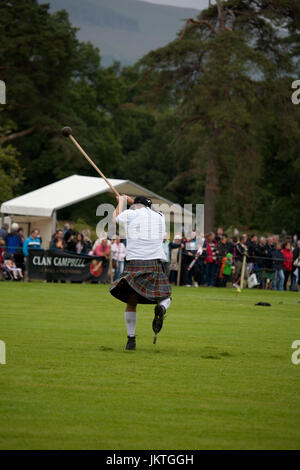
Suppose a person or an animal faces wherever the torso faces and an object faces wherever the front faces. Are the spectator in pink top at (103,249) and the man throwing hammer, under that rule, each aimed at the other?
yes

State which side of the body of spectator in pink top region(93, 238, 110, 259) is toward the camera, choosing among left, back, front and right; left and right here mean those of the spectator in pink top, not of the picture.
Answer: front

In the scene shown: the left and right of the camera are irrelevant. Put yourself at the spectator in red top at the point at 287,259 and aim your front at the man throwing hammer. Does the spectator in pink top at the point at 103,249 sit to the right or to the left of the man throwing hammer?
right

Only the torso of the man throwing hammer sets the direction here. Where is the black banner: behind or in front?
in front

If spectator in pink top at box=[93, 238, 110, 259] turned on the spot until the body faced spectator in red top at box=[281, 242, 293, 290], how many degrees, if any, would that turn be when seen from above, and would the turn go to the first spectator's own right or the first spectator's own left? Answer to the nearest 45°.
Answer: approximately 90° to the first spectator's own left

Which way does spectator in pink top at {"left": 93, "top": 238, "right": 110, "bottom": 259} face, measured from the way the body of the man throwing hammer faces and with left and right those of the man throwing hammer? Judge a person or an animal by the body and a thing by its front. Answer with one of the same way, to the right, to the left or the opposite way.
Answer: the opposite way

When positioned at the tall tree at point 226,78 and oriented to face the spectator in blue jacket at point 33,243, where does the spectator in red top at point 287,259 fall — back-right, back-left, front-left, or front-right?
front-left

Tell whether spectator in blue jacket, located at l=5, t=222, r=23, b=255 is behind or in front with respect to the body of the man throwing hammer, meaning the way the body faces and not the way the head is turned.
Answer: in front

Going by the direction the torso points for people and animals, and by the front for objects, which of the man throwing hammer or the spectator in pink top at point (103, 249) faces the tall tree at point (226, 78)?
the man throwing hammer

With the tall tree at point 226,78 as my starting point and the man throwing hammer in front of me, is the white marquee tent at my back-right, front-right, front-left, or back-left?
front-right

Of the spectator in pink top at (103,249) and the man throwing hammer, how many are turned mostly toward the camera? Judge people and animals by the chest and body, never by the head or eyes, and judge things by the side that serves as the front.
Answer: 1

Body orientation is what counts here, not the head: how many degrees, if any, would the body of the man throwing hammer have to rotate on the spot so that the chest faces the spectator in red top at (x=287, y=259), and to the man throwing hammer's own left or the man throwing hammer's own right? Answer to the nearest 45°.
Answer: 0° — they already face them

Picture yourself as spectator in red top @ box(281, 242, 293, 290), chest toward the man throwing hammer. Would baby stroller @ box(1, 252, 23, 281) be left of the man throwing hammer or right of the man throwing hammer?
right

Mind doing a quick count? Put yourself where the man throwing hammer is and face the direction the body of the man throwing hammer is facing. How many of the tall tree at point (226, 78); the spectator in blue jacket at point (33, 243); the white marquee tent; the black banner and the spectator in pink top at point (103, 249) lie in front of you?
5

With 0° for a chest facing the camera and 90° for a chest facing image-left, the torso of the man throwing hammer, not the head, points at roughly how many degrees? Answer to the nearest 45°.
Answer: approximately 180°

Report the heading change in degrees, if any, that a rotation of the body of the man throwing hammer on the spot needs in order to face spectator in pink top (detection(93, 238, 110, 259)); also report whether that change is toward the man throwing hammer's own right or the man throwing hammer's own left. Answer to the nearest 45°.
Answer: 0° — they already face them
